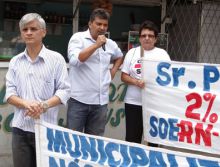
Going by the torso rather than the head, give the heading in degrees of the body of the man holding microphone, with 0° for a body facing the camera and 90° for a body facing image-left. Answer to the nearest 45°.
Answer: approximately 315°

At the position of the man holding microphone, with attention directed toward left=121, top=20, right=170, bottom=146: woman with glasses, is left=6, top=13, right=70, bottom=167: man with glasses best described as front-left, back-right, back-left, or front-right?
back-right

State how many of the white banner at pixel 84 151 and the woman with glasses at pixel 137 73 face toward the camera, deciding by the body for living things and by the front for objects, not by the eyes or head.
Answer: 2

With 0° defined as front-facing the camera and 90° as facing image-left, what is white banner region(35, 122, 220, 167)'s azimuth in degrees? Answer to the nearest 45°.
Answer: approximately 0°

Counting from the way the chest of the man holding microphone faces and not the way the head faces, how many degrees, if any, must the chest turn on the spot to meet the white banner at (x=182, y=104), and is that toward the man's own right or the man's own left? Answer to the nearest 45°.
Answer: approximately 45° to the man's own left

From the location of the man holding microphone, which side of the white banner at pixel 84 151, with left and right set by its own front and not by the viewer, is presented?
back
